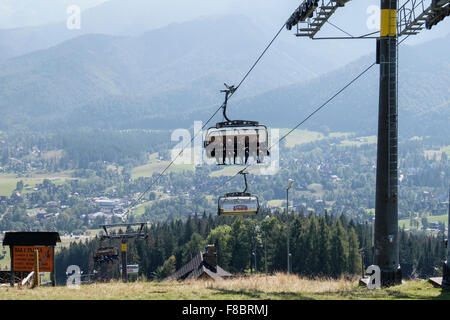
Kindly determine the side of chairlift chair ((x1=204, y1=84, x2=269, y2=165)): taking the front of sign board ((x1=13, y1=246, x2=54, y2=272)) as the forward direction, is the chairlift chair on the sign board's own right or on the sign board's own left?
on the sign board's own left

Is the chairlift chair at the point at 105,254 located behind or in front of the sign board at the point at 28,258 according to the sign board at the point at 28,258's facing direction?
behind

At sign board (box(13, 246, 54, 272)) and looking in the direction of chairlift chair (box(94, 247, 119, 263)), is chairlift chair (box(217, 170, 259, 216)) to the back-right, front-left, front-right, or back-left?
front-right

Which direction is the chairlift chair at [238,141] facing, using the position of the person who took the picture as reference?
facing the viewer

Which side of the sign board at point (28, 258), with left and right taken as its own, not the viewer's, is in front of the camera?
front

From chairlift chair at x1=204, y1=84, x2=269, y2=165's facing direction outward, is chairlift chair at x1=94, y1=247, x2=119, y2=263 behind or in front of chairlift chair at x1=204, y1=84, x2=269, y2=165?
behind

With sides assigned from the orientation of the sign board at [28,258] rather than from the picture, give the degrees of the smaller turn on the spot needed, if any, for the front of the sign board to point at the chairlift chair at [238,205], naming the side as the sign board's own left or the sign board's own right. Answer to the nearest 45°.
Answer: approximately 90° to the sign board's own left
